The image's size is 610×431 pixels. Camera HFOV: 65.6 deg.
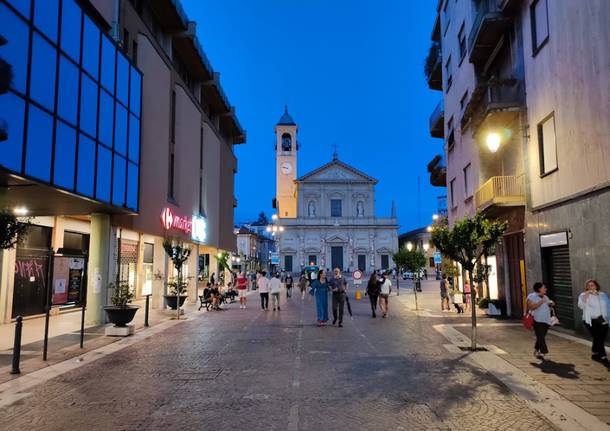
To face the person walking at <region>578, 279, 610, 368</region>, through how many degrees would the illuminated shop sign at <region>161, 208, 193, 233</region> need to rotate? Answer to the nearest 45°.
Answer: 0° — it already faces them

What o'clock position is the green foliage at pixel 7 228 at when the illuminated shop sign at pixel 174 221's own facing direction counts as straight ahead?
The green foliage is roughly at 2 o'clock from the illuminated shop sign.

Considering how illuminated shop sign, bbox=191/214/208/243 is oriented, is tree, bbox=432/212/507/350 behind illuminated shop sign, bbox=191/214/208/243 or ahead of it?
ahead

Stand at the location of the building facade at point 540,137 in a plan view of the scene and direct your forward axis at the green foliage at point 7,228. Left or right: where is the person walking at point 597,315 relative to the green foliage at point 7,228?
left

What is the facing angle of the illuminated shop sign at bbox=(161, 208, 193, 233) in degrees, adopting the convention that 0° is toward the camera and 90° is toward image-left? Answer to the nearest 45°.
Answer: approximately 315°

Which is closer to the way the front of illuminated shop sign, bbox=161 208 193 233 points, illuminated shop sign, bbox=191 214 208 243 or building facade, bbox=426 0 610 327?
the building facade

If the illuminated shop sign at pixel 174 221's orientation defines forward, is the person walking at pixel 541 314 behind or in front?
in front

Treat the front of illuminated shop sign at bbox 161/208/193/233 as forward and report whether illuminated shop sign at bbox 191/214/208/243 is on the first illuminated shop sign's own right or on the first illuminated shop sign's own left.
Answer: on the first illuminated shop sign's own left

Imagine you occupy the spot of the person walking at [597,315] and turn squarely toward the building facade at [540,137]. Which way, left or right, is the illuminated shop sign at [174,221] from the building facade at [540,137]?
left

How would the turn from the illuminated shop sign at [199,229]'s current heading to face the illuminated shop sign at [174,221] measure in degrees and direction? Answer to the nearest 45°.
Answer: approximately 45° to its right

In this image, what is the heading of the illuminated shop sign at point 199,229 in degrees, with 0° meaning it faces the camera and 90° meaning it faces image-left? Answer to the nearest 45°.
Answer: approximately 315°
